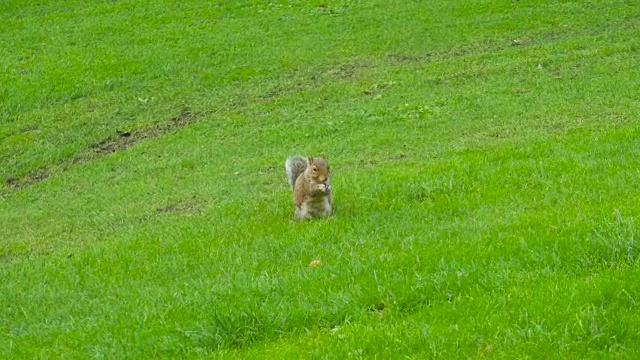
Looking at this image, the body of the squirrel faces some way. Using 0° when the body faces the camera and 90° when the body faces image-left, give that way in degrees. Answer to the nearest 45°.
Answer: approximately 315°
